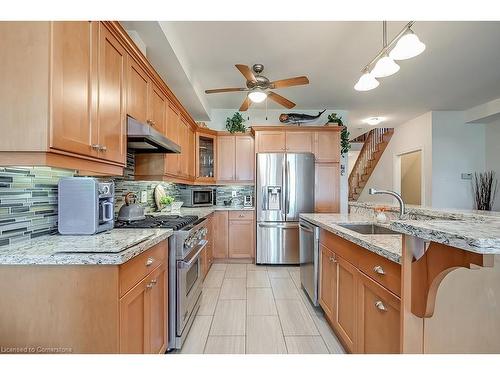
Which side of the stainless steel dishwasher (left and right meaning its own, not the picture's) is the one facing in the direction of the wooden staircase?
right

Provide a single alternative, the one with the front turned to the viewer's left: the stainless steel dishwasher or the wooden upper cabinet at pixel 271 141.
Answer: the stainless steel dishwasher

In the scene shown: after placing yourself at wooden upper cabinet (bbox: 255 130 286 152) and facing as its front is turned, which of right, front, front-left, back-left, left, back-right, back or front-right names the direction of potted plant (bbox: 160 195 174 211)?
front-right

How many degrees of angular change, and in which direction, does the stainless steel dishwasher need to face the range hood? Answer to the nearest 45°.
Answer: approximately 45° to its left

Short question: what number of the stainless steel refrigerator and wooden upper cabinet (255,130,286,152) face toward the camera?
2

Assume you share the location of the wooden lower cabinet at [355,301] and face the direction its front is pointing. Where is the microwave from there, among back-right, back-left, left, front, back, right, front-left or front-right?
right

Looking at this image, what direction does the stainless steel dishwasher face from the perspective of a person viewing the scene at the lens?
facing to the left of the viewer

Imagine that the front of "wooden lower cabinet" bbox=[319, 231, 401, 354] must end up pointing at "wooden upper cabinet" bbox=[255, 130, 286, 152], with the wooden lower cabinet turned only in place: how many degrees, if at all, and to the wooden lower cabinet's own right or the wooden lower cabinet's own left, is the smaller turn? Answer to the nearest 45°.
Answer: approximately 90° to the wooden lower cabinet's own right

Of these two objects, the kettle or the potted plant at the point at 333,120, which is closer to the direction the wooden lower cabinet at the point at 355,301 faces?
the kettle

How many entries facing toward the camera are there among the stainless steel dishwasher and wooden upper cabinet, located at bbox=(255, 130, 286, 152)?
1

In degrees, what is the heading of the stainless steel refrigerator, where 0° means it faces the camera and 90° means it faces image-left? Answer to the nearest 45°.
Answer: approximately 0°

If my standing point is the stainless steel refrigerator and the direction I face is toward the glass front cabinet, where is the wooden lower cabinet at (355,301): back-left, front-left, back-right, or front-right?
back-left
